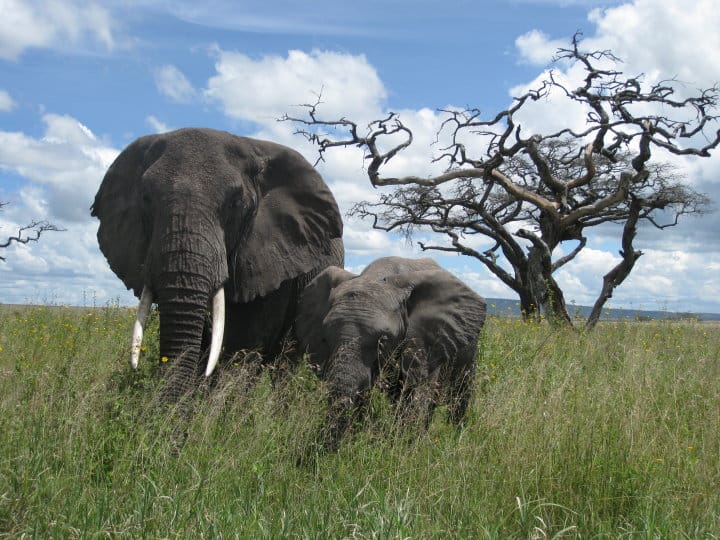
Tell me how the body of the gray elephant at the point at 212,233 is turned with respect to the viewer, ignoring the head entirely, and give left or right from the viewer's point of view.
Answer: facing the viewer and to the left of the viewer

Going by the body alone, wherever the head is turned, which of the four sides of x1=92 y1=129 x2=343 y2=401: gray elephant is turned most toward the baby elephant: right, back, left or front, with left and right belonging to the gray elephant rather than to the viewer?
left

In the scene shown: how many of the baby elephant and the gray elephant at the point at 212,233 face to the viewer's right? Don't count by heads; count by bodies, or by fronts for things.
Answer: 0

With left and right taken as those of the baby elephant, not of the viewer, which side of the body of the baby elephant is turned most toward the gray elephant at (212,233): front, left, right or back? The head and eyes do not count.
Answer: right
